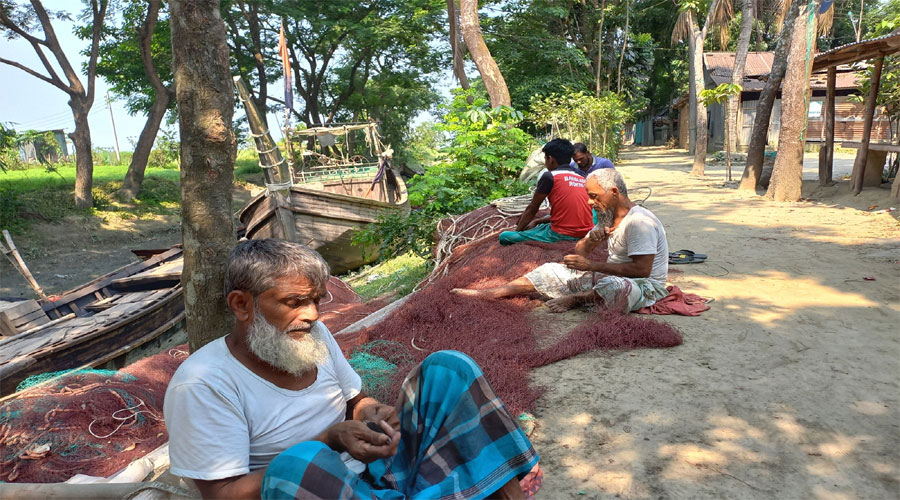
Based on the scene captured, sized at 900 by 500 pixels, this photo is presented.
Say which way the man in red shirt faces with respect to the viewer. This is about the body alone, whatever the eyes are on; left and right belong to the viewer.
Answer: facing away from the viewer and to the left of the viewer

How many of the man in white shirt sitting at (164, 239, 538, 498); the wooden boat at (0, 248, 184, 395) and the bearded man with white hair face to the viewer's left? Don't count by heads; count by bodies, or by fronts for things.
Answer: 1

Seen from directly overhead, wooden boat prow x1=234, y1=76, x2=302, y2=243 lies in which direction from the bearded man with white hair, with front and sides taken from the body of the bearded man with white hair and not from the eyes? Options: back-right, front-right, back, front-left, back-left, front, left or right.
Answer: front-right

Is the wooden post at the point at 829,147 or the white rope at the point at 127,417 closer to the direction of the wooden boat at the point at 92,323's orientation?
the wooden post

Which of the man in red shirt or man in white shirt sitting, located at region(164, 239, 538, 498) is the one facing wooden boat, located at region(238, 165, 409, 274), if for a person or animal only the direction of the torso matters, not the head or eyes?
the man in red shirt

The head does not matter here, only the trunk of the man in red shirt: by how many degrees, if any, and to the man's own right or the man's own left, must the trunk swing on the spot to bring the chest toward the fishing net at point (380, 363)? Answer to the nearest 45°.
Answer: approximately 90° to the man's own left

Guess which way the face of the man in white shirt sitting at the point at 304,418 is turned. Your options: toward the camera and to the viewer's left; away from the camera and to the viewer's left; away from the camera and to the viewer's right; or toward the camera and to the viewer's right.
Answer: toward the camera and to the viewer's right

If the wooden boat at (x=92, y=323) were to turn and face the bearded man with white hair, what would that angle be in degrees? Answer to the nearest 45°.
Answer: approximately 90° to its right

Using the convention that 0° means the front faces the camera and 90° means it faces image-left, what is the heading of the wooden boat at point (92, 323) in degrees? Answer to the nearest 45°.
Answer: approximately 225°

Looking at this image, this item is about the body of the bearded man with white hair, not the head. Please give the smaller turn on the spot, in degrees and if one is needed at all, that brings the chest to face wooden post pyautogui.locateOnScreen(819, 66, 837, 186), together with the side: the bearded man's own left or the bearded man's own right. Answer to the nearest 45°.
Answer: approximately 135° to the bearded man's own right

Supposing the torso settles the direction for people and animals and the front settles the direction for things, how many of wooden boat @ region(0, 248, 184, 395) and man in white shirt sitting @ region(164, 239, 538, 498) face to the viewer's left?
0

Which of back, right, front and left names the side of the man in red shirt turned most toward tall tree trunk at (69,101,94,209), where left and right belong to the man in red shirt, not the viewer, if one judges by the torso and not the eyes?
front

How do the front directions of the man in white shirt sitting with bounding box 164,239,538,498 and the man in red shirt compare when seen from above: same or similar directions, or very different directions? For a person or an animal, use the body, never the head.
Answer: very different directions

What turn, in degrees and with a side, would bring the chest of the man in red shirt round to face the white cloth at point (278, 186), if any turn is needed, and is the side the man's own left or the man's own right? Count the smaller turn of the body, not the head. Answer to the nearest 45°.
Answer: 0° — they already face it

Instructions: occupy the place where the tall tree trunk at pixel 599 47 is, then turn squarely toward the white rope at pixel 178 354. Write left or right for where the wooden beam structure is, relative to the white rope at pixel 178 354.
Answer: left
